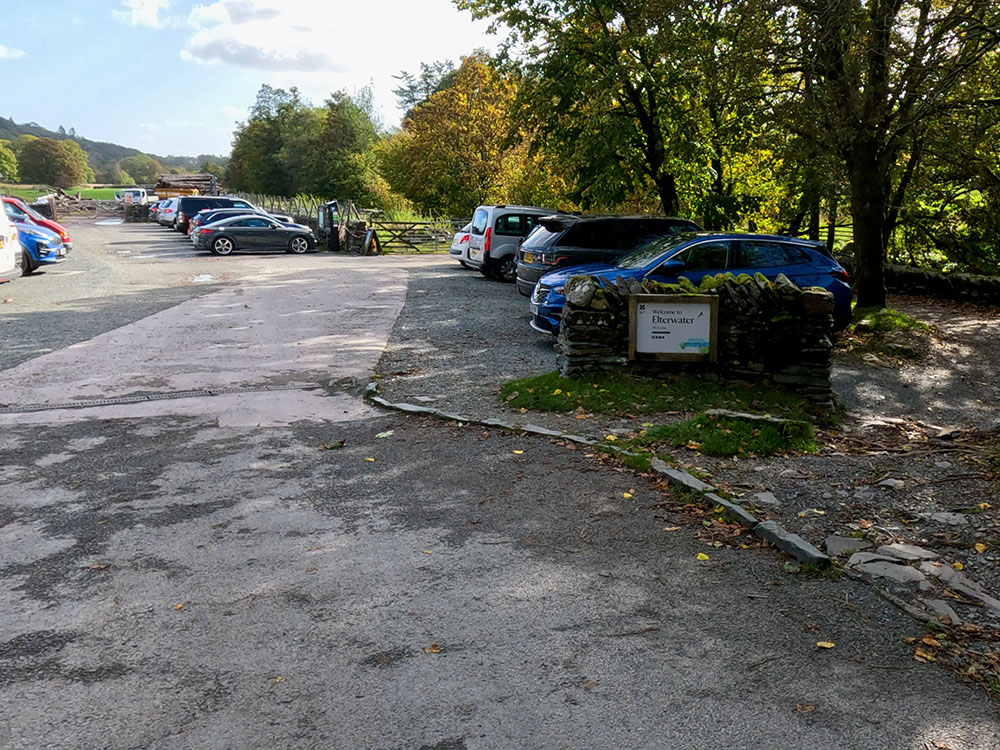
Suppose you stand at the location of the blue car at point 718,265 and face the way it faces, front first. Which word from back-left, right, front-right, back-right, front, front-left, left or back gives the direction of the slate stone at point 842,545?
left

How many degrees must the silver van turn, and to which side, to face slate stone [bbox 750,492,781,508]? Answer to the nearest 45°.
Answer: approximately 135° to its right

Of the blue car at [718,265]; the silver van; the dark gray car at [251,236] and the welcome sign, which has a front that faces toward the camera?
the welcome sign

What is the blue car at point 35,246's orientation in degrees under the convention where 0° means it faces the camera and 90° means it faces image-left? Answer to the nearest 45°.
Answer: approximately 315°

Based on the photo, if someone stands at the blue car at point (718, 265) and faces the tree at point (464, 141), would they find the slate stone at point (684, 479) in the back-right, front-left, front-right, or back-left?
back-left

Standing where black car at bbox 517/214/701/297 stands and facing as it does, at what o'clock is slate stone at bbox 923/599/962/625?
The slate stone is roughly at 4 o'clock from the black car.

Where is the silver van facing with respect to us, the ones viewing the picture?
facing away from the viewer and to the right of the viewer

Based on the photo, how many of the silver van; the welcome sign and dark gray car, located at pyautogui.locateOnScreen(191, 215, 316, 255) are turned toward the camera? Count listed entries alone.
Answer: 1

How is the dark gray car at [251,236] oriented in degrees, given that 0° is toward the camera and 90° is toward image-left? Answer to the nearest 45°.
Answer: approximately 270°

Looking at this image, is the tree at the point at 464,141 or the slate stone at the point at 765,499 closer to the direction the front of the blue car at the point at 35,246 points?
the slate stone

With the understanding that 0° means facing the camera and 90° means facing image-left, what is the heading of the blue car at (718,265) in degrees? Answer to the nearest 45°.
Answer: approximately 90°

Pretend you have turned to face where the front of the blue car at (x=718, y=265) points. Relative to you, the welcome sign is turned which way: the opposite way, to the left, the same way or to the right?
to the left

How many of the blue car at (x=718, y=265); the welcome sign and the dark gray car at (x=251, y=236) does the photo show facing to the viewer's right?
1

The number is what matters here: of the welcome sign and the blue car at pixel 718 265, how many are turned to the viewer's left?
1

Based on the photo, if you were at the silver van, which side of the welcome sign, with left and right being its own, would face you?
back

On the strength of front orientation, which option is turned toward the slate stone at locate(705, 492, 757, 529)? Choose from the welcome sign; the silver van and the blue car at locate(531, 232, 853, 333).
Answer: the welcome sign
